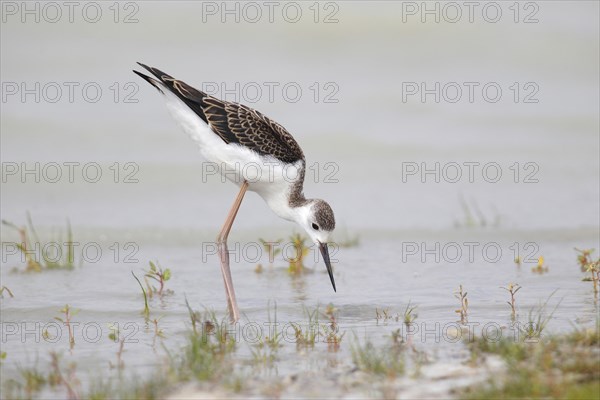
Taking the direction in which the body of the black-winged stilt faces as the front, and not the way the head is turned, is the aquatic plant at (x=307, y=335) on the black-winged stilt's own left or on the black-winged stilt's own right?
on the black-winged stilt's own right

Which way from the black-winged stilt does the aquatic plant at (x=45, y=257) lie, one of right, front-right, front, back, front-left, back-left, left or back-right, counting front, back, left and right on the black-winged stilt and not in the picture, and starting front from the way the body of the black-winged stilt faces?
back-left

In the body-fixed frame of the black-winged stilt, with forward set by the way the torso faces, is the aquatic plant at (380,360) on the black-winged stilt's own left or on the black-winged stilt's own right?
on the black-winged stilt's own right

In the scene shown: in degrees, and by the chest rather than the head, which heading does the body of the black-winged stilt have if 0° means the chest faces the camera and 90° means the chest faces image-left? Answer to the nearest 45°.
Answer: approximately 270°

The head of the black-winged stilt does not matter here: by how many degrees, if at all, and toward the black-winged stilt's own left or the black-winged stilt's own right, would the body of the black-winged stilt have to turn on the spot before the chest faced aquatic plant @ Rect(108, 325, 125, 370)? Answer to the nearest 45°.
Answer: approximately 135° to the black-winged stilt's own right

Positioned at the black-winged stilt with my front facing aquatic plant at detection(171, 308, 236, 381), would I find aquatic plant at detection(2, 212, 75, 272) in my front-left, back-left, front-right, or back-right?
back-right

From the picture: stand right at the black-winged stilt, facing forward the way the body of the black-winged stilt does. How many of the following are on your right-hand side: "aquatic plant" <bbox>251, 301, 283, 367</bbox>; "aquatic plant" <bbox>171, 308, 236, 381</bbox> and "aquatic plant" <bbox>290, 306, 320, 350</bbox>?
3
